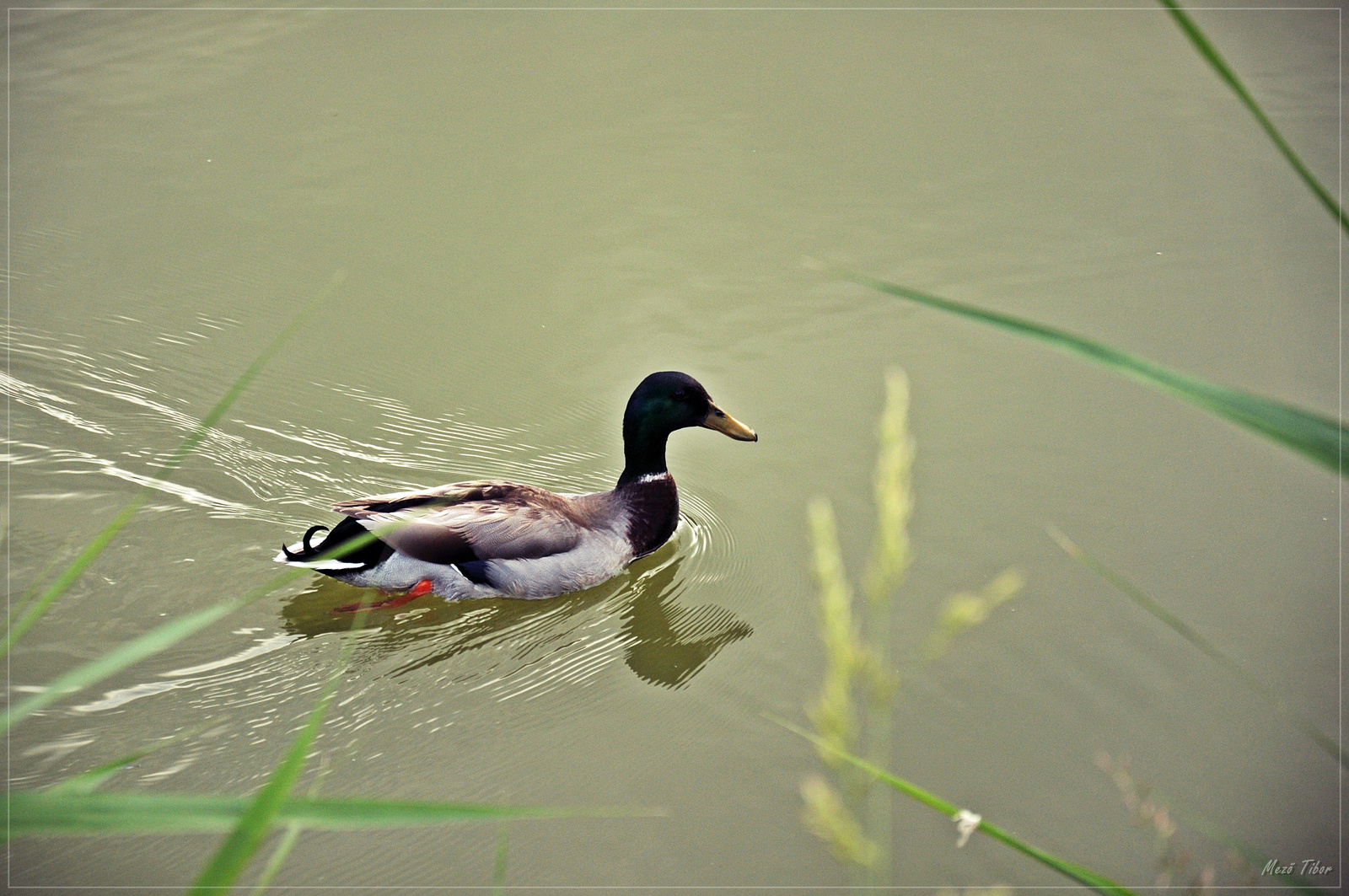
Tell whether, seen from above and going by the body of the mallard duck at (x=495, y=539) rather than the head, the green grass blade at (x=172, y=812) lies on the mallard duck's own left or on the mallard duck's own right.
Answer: on the mallard duck's own right

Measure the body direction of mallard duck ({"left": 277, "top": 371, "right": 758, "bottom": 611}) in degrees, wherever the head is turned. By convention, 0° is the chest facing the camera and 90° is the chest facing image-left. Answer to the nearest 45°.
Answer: approximately 270°
